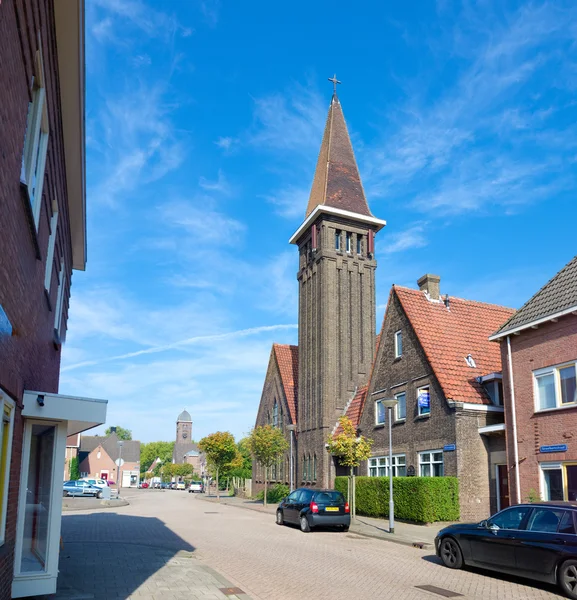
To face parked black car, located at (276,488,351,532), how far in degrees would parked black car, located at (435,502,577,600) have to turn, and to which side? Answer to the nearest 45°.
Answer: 0° — it already faces it

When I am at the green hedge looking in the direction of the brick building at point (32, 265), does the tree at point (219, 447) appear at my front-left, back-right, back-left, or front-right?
back-right

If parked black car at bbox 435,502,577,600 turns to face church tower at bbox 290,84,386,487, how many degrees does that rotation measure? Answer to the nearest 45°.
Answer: approximately 45° to its right

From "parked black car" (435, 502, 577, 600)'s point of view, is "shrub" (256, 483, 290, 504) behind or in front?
in front

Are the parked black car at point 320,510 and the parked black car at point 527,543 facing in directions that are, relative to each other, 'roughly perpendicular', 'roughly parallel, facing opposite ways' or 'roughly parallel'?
roughly parallel

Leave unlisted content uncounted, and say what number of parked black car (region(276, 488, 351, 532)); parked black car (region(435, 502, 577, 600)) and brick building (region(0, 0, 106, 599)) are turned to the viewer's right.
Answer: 1

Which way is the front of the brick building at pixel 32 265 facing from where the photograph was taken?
facing to the right of the viewer

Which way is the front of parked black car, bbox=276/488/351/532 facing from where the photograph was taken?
facing away from the viewer and to the left of the viewer

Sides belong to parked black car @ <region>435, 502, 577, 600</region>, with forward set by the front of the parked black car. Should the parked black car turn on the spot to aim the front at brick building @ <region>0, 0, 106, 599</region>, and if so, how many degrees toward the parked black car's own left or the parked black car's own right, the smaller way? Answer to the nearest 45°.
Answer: approximately 90° to the parked black car's own left

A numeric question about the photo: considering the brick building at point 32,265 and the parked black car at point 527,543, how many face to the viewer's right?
1

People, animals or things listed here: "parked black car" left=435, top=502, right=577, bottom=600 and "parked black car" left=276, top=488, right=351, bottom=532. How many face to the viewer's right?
0

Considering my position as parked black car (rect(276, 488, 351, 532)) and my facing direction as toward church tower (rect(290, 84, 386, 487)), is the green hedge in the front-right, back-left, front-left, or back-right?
front-right

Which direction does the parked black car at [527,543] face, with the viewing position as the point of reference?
facing away from the viewer and to the left of the viewer

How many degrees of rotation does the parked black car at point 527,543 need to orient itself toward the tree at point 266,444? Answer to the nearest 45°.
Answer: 0° — it already faces it
